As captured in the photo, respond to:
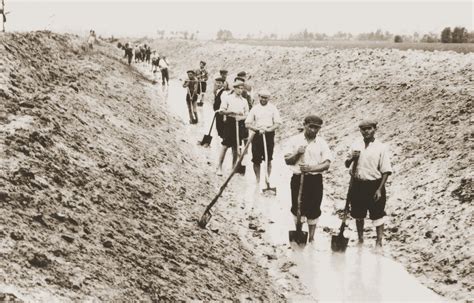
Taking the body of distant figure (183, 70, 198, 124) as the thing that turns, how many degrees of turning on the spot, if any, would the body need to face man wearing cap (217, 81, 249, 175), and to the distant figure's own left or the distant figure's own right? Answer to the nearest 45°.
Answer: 0° — they already face them

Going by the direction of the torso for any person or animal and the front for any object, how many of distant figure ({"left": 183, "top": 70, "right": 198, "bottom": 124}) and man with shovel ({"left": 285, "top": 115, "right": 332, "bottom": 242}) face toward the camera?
2

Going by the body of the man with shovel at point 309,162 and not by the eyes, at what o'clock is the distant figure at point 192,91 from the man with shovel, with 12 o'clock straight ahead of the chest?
The distant figure is roughly at 5 o'clock from the man with shovel.

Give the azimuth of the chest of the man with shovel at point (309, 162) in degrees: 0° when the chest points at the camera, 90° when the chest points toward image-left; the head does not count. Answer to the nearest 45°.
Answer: approximately 0°

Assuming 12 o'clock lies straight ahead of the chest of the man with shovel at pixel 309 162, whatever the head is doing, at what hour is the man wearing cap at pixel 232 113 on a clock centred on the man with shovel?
The man wearing cap is roughly at 5 o'clock from the man with shovel.

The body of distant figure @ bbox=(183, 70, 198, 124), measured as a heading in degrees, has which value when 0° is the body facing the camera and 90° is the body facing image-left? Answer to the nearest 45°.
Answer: approximately 0°

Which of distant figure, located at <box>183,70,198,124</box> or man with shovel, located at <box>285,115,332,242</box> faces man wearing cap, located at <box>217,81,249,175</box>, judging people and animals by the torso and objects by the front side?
the distant figure

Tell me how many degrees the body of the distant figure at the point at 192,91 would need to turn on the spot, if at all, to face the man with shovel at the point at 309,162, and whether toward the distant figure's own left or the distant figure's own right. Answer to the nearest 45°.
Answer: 0° — they already face them

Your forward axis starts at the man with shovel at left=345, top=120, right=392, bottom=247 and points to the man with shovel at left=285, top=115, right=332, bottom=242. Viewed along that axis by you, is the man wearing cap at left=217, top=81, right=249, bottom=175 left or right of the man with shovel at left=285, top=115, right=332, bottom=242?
right
